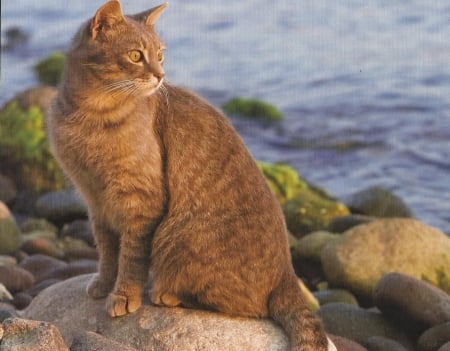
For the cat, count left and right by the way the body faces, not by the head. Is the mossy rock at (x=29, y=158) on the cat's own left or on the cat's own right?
on the cat's own right

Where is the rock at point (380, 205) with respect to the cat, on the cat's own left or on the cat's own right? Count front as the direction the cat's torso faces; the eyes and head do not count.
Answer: on the cat's own right

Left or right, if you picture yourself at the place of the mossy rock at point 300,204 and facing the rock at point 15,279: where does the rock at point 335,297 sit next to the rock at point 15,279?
left

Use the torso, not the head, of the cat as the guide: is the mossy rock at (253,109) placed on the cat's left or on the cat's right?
on the cat's right

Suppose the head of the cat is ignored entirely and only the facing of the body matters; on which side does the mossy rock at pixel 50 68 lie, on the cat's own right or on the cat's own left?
on the cat's own right

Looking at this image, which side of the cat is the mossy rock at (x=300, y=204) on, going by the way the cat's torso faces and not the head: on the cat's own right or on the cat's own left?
on the cat's own right

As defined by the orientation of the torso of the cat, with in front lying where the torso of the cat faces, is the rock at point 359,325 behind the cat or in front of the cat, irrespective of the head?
behind

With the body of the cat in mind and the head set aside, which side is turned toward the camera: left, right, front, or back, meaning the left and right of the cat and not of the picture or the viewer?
left

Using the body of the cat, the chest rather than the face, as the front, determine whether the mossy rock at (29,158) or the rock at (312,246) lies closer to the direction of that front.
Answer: the mossy rock
